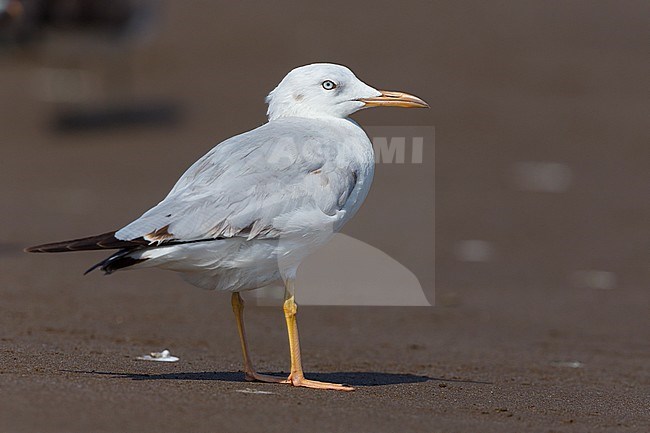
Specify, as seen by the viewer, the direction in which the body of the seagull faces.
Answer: to the viewer's right

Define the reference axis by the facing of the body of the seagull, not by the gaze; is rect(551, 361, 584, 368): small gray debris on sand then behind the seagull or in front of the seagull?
in front

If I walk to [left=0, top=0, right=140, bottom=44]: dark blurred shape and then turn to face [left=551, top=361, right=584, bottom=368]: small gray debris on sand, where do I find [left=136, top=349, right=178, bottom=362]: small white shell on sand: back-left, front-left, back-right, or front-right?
front-right

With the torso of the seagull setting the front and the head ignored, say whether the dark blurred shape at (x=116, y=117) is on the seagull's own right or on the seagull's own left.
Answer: on the seagull's own left

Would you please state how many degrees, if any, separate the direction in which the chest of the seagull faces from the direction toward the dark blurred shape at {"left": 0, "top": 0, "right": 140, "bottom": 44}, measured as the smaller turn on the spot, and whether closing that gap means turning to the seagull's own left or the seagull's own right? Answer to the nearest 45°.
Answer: approximately 90° to the seagull's own left

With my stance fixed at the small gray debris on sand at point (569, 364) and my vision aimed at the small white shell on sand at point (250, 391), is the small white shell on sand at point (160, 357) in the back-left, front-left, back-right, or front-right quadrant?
front-right
